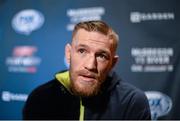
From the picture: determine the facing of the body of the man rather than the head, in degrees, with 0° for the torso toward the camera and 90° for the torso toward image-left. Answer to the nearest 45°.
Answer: approximately 0°
